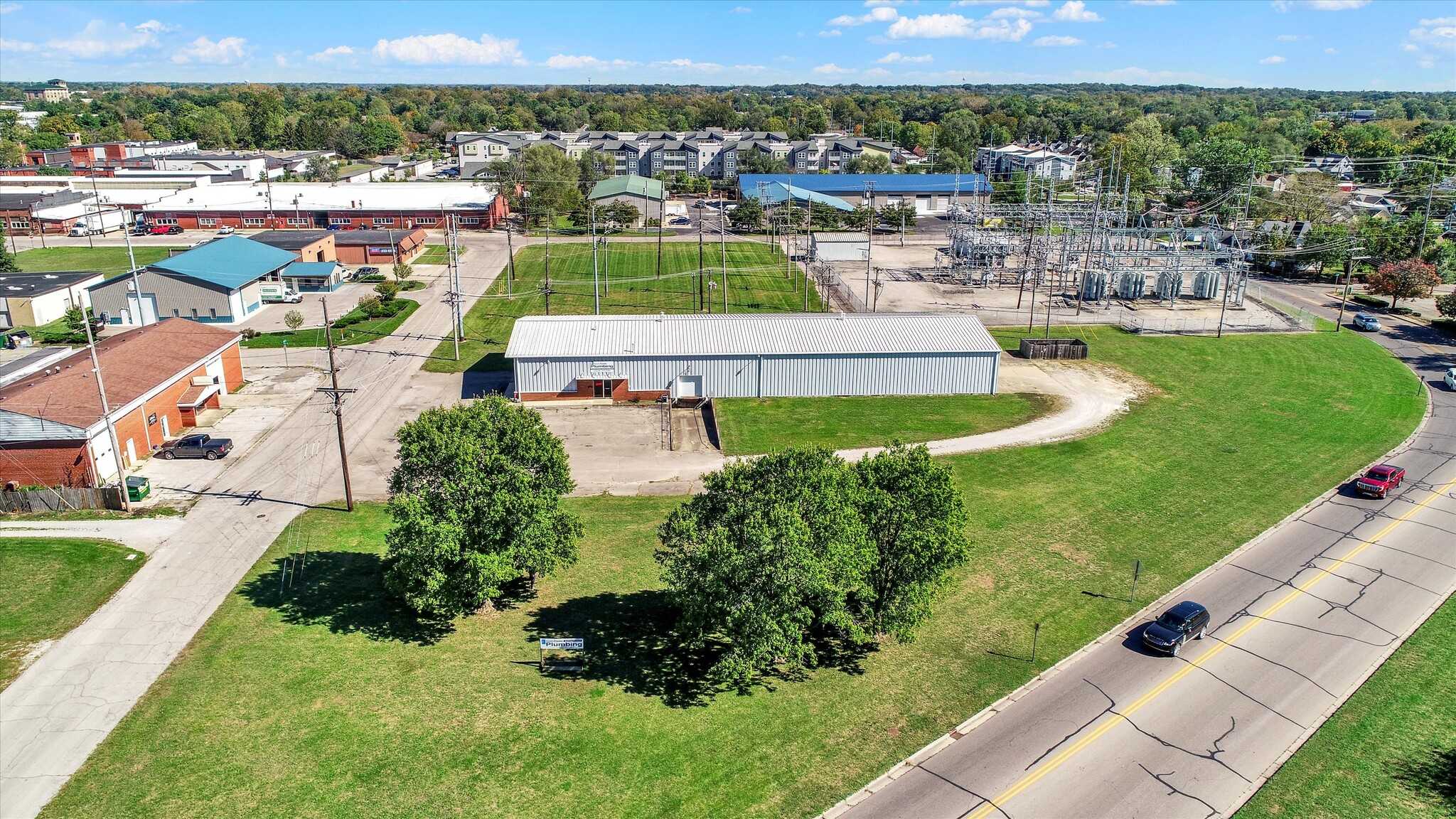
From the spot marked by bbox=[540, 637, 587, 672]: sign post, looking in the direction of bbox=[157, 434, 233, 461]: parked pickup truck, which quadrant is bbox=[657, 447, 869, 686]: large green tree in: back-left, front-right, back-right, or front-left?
back-right

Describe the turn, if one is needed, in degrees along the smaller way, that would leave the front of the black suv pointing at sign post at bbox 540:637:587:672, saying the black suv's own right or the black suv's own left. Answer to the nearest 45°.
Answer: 0° — it already faces it

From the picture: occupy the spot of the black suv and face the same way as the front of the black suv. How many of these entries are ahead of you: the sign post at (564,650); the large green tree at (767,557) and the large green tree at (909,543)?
3

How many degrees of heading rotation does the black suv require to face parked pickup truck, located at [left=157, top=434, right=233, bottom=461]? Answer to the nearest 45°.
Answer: approximately 45° to its right

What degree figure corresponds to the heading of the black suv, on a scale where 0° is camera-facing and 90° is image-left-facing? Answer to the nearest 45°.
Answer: approximately 45°

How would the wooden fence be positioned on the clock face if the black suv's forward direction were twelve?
The wooden fence is roughly at 1 o'clock from the black suv.

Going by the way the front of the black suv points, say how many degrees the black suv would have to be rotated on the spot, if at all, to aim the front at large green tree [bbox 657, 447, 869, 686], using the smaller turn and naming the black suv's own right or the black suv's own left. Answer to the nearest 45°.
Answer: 0° — it already faces it
